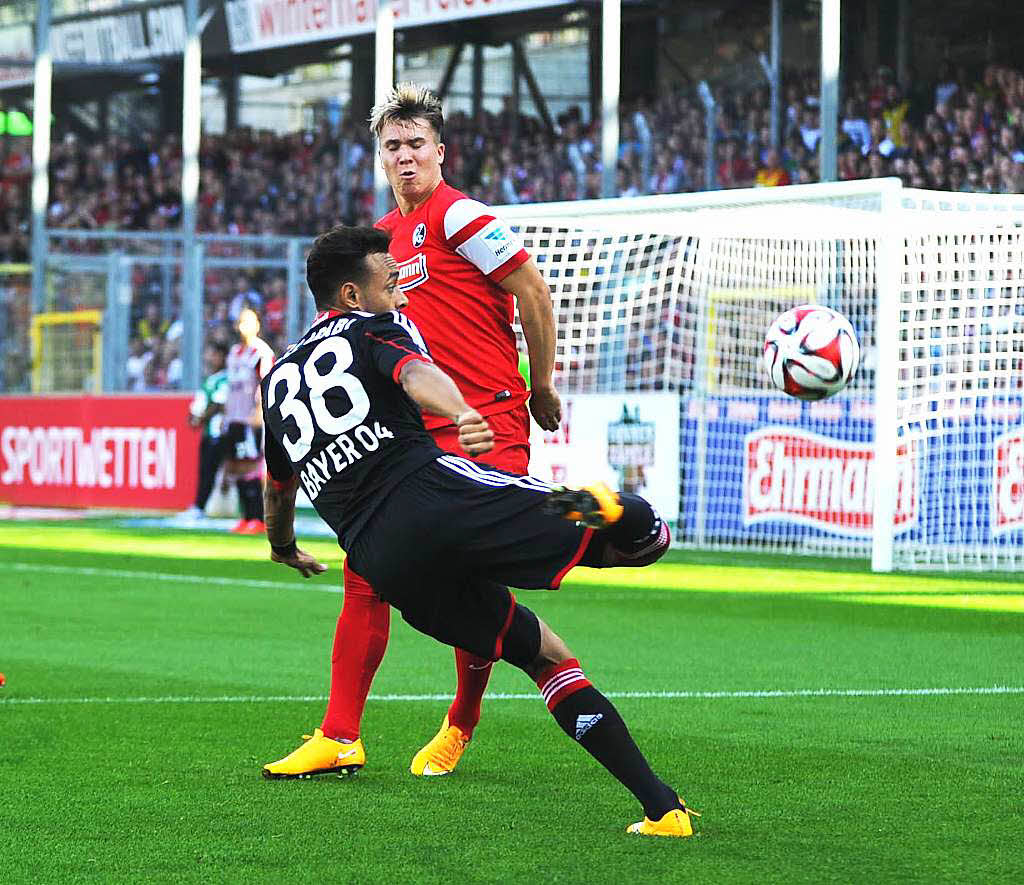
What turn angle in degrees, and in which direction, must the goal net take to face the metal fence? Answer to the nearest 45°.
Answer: approximately 90° to its right

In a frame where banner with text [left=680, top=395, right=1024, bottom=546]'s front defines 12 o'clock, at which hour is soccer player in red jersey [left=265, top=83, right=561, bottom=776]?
The soccer player in red jersey is roughly at 12 o'clock from the banner with text.

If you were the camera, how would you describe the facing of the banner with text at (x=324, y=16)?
facing the viewer

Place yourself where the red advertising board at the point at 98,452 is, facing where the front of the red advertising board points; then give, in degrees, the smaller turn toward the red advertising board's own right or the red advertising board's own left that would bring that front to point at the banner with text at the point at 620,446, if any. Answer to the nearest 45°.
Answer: approximately 45° to the red advertising board's own left

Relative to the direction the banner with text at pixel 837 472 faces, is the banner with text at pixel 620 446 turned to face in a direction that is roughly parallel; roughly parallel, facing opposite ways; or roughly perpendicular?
roughly parallel

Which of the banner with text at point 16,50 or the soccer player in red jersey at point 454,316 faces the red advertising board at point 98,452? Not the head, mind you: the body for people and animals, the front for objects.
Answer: the banner with text

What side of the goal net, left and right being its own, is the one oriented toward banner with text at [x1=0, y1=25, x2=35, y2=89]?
right

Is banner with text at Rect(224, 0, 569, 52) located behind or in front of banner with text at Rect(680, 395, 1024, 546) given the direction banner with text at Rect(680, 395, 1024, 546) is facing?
behind

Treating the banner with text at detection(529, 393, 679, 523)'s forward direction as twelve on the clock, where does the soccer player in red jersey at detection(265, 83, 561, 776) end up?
The soccer player in red jersey is roughly at 12 o'clock from the banner with text.

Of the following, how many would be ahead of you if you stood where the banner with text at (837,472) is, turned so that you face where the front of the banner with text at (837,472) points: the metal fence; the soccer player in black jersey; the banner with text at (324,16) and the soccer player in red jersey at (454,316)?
2

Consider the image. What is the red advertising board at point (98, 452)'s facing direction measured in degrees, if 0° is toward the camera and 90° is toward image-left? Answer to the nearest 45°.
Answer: approximately 0°

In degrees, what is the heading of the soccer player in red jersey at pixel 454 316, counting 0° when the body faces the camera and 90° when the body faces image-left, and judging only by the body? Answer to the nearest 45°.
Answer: approximately 45°

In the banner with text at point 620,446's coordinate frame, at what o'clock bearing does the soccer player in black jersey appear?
The soccer player in black jersey is roughly at 12 o'clock from the banner with text.
